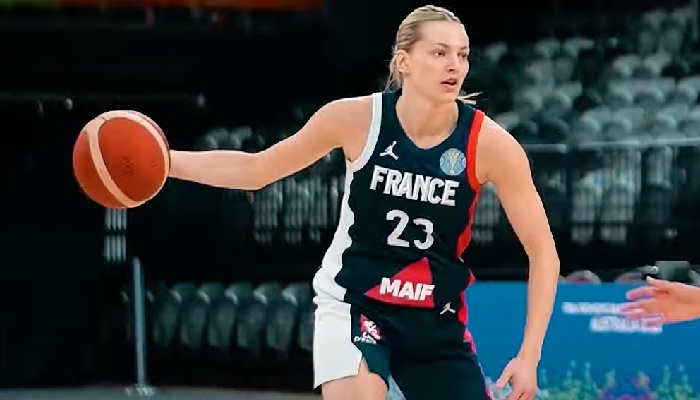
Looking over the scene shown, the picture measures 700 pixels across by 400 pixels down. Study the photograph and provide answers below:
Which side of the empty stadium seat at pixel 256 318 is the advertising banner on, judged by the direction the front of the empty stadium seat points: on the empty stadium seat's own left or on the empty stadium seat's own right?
on the empty stadium seat's own left

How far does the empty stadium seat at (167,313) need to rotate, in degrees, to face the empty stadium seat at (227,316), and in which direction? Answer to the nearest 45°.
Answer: approximately 135° to its left

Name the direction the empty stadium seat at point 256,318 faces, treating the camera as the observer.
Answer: facing the viewer and to the left of the viewer

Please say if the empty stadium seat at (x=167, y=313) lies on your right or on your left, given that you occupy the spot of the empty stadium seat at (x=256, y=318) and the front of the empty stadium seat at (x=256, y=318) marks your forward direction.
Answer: on your right

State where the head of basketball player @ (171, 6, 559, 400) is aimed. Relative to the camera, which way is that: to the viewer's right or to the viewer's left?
to the viewer's right

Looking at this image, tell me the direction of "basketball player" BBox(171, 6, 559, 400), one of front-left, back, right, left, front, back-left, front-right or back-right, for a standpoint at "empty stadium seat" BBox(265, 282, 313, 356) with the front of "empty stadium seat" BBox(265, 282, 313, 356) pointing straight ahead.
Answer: front-left

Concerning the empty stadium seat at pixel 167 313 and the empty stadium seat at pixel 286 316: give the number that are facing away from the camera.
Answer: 0
